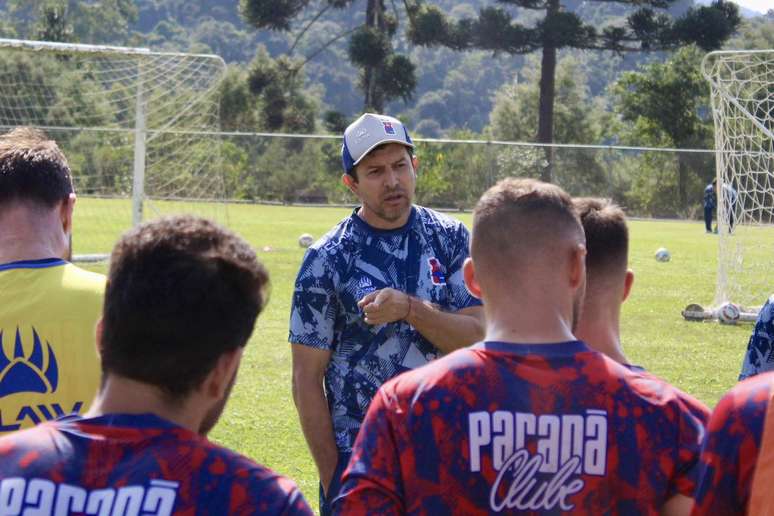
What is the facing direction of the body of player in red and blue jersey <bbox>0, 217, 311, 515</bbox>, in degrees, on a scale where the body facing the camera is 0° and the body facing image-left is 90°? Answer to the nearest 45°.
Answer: approximately 225°

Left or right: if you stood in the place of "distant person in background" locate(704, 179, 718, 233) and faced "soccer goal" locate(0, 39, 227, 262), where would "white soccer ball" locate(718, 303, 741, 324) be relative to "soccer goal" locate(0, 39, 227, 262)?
left

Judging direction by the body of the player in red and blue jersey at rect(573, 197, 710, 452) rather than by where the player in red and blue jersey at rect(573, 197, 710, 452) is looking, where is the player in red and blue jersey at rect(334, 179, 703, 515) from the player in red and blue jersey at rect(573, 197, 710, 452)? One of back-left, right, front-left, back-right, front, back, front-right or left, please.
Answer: back

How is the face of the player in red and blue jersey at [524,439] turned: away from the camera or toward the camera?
away from the camera

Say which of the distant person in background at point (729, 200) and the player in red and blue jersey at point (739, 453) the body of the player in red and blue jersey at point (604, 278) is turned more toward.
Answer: the distant person in background

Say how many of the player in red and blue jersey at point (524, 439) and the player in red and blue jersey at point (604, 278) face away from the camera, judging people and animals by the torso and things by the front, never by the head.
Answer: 2

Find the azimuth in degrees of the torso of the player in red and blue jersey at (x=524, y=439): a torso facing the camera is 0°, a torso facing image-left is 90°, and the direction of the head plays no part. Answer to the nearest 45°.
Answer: approximately 180°

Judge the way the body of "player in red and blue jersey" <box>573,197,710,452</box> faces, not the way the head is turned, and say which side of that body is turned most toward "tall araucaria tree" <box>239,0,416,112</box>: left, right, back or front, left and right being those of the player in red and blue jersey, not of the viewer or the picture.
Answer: front

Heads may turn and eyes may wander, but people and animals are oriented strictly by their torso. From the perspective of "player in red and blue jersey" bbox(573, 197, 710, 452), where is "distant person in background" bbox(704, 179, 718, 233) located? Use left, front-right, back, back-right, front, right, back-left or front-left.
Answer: front

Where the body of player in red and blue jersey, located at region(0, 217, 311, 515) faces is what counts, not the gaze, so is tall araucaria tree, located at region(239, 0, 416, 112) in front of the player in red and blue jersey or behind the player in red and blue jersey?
in front

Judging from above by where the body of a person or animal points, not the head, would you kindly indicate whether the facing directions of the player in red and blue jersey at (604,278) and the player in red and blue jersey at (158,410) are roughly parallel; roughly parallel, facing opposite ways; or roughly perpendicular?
roughly parallel

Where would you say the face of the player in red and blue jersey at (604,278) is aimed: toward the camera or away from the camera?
away from the camera

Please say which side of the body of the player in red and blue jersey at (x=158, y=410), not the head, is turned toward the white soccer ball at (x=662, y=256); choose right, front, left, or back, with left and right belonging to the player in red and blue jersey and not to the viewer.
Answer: front

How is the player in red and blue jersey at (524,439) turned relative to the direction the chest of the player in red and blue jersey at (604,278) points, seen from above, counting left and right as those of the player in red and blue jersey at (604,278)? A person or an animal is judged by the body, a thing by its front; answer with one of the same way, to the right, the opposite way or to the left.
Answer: the same way

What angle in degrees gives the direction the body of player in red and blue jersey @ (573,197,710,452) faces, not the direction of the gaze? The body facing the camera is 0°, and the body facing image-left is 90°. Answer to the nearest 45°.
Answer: approximately 180°

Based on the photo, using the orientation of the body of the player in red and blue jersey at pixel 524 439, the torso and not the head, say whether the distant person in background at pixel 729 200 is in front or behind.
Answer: in front

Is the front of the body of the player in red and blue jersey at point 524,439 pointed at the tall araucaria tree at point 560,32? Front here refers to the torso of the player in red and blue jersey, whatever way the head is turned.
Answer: yes
